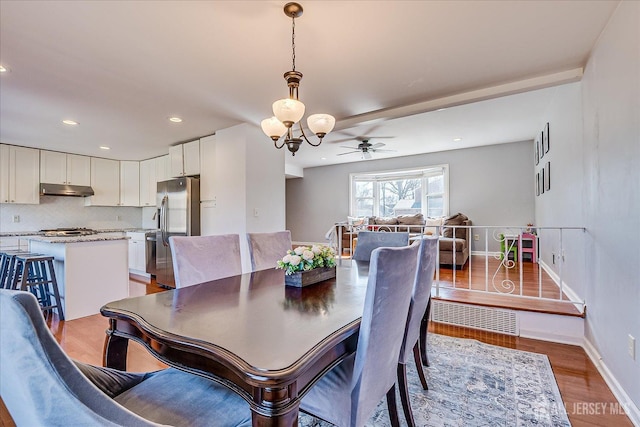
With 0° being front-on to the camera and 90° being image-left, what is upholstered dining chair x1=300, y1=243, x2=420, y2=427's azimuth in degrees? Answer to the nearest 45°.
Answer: approximately 135°

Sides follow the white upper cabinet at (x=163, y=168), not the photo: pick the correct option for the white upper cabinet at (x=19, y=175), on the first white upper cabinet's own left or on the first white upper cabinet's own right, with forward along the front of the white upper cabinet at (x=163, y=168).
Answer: on the first white upper cabinet's own right

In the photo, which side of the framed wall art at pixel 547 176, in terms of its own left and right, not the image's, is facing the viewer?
left

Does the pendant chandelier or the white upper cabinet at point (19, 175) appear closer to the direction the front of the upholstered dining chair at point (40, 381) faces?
the pendant chandelier

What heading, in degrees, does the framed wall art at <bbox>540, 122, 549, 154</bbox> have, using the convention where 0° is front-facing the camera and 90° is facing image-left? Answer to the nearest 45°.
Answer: approximately 90°

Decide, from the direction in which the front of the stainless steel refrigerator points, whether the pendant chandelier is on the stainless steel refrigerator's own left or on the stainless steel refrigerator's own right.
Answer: on the stainless steel refrigerator's own left

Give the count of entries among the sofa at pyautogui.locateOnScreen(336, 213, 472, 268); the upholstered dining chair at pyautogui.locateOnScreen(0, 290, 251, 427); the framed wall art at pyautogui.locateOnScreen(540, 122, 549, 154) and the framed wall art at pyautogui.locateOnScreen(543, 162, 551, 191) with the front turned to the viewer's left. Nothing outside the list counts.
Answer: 2

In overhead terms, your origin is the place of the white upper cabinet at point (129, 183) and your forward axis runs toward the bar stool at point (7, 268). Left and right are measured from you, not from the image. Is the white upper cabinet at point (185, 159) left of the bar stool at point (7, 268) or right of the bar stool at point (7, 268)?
left

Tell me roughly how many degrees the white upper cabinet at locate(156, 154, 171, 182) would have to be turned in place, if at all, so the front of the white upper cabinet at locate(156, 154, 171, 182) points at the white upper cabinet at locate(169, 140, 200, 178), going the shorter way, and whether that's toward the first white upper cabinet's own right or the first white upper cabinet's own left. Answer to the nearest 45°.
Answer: approximately 45° to the first white upper cabinet's own left

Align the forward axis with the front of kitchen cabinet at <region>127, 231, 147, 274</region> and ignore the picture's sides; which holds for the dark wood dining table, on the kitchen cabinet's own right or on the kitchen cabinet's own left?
on the kitchen cabinet's own left
